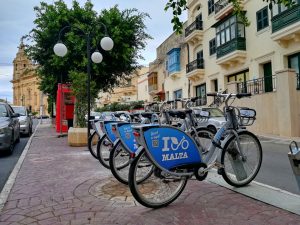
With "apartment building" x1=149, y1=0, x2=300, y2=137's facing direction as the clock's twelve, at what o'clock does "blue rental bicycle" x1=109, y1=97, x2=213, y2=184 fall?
The blue rental bicycle is roughly at 11 o'clock from the apartment building.

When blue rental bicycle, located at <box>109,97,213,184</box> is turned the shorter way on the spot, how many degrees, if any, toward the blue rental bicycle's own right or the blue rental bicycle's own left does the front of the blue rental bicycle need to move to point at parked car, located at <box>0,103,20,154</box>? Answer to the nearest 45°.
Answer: approximately 90° to the blue rental bicycle's own left

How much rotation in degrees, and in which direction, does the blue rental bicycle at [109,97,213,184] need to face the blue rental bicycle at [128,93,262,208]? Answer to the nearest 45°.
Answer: approximately 90° to its right

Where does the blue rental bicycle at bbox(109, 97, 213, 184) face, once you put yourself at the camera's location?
facing away from the viewer and to the right of the viewer

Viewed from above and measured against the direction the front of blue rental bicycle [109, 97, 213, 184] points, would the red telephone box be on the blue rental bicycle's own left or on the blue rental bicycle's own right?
on the blue rental bicycle's own left

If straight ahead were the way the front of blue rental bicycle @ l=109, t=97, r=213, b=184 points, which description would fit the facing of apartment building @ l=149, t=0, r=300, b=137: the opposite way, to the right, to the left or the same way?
the opposite way
